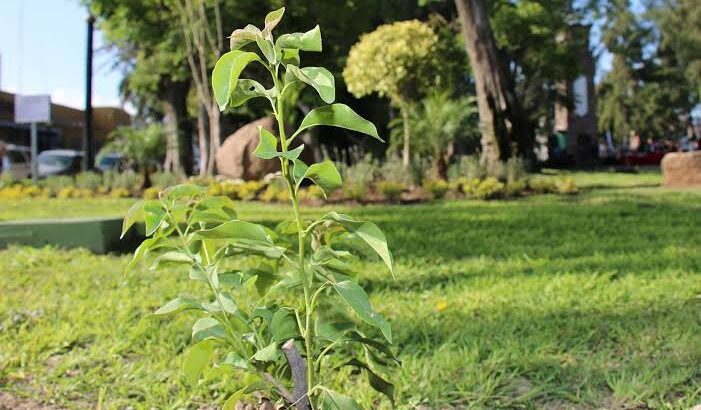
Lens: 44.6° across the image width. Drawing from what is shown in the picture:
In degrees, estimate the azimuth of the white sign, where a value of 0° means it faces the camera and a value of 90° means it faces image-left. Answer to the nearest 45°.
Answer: approximately 0°

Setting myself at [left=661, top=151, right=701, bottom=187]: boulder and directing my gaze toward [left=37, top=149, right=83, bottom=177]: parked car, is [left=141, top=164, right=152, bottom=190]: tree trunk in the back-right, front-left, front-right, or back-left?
front-left

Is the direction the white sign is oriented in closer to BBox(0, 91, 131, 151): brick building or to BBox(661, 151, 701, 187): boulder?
the boulder

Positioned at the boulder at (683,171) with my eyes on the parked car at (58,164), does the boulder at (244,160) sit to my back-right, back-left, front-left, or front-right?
front-left

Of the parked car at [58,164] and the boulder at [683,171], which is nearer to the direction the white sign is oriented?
the boulder

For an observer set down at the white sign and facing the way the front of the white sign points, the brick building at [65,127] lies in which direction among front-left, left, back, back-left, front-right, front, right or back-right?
back

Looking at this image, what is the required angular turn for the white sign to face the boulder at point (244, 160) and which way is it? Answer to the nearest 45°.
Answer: approximately 45° to its left

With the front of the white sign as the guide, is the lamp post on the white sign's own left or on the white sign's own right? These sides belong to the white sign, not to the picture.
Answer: on the white sign's own left

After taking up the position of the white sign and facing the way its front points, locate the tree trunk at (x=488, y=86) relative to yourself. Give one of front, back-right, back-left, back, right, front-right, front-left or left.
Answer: front-left

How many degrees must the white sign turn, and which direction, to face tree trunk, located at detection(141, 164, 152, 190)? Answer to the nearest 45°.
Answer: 0° — it already faces it

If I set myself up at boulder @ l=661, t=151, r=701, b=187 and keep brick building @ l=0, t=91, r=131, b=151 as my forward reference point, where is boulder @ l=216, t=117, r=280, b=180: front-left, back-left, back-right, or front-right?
front-left
